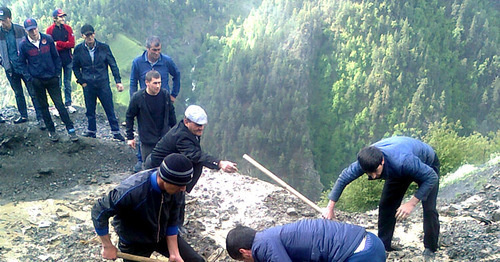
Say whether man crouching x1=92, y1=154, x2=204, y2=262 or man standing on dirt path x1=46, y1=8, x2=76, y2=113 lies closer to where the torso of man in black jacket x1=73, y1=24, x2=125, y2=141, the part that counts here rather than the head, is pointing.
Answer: the man crouching

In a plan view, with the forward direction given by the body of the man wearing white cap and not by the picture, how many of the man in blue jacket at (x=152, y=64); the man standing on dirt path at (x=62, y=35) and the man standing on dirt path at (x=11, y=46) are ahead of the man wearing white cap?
0

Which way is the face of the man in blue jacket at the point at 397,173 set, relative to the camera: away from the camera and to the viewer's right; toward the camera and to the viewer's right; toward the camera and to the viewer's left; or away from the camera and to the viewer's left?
toward the camera and to the viewer's left

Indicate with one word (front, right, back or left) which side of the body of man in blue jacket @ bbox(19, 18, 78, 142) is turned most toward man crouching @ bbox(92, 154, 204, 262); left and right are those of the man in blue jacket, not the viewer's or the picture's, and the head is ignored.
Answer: front

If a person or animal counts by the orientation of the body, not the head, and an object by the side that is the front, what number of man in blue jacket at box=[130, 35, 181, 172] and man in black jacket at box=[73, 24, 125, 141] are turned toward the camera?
2

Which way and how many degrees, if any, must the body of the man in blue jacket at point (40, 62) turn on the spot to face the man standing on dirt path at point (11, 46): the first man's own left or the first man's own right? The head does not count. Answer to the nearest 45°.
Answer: approximately 135° to the first man's own right

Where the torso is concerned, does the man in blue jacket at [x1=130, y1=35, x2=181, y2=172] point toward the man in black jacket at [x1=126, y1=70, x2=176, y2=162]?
yes

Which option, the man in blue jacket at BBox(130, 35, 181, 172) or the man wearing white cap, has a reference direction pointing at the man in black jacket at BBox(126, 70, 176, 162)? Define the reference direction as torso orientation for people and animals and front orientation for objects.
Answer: the man in blue jacket

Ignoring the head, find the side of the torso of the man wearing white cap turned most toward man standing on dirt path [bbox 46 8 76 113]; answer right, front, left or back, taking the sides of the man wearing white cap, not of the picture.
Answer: back

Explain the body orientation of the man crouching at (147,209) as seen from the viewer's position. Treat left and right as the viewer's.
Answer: facing the viewer and to the right of the viewer

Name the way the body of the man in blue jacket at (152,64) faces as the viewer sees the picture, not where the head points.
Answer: toward the camera

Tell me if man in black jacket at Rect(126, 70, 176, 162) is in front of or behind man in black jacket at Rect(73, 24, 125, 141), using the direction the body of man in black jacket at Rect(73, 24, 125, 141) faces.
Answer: in front

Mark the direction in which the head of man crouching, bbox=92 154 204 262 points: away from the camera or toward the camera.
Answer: toward the camera

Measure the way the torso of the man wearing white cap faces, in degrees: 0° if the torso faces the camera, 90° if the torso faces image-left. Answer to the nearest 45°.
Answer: approximately 315°

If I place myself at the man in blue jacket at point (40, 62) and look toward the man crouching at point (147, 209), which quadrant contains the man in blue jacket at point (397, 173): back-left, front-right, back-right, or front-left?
front-left
